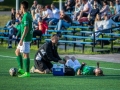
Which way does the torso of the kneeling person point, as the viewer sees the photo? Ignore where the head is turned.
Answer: to the viewer's right

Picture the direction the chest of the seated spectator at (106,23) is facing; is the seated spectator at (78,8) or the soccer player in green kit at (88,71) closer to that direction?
the soccer player in green kit

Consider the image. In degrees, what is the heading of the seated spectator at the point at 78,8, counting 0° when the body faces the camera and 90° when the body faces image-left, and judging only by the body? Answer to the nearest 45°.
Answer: approximately 45°

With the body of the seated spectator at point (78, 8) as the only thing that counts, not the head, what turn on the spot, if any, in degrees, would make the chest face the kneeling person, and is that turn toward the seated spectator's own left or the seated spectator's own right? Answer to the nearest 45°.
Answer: approximately 45° to the seated spectator's own left

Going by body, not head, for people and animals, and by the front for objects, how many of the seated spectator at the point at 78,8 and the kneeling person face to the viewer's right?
1

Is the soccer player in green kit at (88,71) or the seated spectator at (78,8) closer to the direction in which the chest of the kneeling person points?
the soccer player in green kit

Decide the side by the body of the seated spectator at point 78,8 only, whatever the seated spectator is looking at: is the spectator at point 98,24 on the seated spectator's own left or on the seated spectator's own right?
on the seated spectator's own left

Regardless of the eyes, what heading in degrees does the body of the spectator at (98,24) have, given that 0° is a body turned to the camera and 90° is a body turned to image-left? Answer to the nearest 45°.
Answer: approximately 45°

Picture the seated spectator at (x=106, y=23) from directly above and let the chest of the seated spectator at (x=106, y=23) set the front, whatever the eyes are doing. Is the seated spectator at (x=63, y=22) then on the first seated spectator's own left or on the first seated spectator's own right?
on the first seated spectator's own right

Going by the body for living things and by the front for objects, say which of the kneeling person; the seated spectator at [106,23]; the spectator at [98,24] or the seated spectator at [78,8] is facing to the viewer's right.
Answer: the kneeling person

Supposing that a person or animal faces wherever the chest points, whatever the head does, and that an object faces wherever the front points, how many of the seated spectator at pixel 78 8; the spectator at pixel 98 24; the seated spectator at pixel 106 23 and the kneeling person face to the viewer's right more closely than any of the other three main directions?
1

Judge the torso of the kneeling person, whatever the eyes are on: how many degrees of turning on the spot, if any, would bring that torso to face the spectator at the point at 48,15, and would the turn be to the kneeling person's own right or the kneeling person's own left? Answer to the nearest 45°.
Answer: approximately 90° to the kneeling person's own left

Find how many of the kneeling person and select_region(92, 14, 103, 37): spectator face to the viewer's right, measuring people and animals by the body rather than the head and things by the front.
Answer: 1
